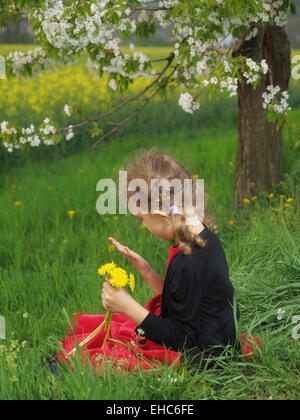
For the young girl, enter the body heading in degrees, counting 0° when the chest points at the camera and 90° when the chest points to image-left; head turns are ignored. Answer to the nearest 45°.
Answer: approximately 90°

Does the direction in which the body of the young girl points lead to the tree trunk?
no
